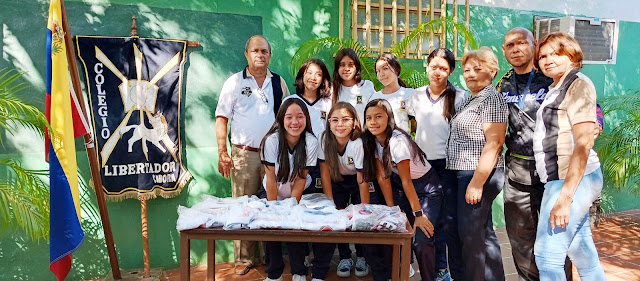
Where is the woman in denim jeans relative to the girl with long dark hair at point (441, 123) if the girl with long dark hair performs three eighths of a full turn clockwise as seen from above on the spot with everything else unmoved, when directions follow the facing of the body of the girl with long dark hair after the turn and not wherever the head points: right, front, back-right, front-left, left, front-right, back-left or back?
back

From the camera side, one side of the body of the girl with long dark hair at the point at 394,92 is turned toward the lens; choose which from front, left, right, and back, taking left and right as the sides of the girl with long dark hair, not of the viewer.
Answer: front

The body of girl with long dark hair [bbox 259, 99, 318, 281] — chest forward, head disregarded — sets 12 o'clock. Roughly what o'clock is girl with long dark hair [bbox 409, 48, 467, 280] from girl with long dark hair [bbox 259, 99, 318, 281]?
girl with long dark hair [bbox 409, 48, 467, 280] is roughly at 9 o'clock from girl with long dark hair [bbox 259, 99, 318, 281].

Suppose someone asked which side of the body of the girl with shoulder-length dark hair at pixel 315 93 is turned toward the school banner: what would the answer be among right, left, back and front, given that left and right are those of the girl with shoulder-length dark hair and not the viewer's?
right

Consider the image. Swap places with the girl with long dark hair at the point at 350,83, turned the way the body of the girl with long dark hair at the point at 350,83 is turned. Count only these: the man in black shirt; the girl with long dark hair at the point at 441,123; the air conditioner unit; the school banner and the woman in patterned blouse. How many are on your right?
1

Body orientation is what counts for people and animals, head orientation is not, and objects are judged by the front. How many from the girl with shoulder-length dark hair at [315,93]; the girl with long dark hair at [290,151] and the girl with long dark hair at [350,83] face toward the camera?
3

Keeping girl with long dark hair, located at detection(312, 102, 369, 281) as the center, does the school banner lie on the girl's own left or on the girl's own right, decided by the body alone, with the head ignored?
on the girl's own right

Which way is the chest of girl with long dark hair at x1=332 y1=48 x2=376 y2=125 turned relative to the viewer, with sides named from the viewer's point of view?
facing the viewer

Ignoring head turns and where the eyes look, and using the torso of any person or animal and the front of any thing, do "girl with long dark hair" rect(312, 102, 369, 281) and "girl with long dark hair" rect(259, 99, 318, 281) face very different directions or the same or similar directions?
same or similar directions

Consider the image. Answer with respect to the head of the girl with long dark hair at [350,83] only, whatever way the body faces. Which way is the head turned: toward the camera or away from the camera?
toward the camera

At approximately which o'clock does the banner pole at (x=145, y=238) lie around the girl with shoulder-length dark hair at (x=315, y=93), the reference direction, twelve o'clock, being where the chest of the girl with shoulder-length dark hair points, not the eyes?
The banner pole is roughly at 3 o'clock from the girl with shoulder-length dark hair.

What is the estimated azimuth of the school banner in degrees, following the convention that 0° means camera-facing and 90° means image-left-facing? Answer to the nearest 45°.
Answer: approximately 0°

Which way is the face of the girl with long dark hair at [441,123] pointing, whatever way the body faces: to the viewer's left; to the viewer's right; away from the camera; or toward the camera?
toward the camera

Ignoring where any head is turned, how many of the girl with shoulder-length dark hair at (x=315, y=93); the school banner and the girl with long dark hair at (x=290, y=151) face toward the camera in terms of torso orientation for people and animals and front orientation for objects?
3

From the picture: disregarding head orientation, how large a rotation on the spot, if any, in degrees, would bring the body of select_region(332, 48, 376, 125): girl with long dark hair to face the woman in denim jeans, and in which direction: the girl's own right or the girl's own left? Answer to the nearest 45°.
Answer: approximately 45° to the girl's own left

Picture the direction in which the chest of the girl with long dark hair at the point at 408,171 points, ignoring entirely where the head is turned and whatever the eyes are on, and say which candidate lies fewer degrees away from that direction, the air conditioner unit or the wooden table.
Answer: the wooden table

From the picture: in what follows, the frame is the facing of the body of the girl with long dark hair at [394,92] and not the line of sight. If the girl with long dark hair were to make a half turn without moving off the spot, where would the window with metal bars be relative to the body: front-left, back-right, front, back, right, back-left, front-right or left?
front
